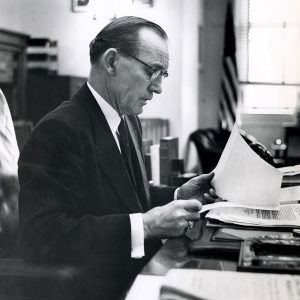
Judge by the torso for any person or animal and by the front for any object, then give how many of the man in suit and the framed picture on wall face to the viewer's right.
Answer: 1

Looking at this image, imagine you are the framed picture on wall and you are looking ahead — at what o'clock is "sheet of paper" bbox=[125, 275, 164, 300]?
The sheet of paper is roughly at 12 o'clock from the framed picture on wall.

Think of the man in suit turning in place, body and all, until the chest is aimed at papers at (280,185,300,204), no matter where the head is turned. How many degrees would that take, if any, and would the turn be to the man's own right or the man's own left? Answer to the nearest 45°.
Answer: approximately 45° to the man's own left

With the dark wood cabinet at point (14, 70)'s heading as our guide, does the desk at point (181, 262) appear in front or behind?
in front

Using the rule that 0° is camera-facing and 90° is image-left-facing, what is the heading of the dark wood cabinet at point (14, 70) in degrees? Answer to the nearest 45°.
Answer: approximately 315°

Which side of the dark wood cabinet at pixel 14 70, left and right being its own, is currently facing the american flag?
left

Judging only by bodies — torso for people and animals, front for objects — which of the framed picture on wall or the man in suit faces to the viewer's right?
the man in suit

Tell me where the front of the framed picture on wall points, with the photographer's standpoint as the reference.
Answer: facing the viewer

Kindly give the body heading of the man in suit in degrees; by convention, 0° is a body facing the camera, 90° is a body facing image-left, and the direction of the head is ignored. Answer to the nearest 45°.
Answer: approximately 270°
